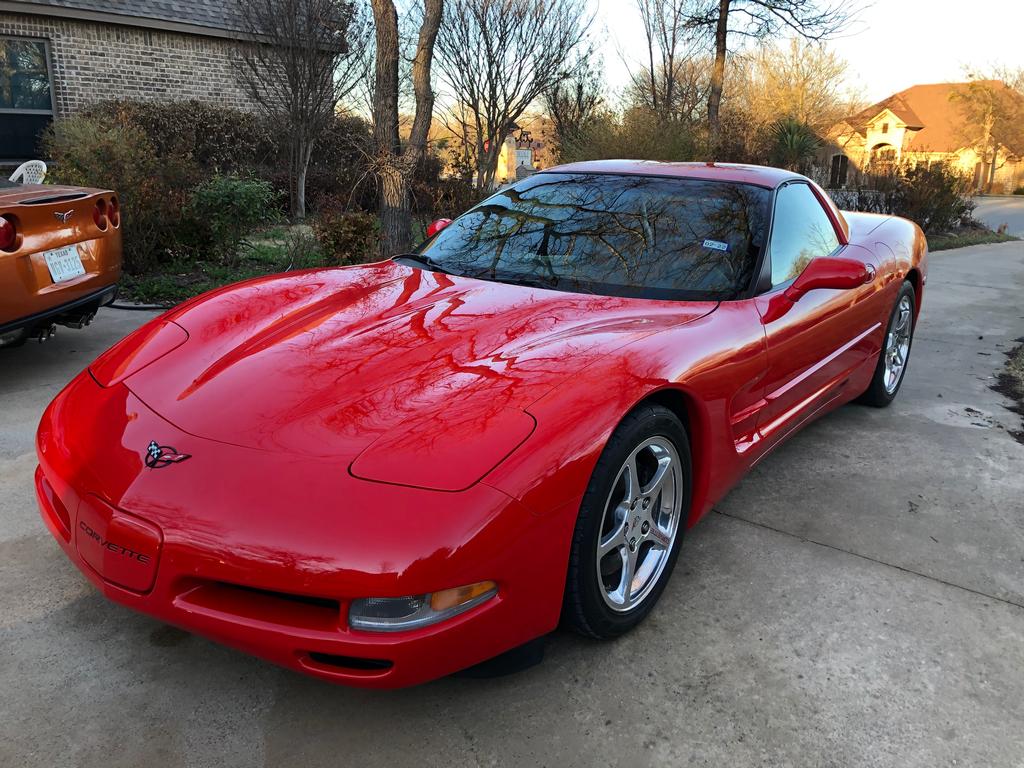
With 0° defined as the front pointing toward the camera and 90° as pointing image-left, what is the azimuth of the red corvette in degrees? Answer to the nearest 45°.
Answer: approximately 45°

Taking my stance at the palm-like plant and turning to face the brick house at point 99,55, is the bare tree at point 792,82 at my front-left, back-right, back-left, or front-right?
back-right

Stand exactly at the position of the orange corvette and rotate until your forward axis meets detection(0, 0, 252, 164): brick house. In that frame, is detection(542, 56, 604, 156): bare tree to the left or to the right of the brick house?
right

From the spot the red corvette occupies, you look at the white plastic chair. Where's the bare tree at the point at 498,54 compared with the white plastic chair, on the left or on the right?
right

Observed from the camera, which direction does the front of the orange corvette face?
facing away from the viewer and to the left of the viewer

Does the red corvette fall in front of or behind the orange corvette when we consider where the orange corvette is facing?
behind

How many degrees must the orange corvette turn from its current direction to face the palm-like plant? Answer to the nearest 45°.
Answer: approximately 90° to its right

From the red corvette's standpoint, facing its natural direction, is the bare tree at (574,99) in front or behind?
behind

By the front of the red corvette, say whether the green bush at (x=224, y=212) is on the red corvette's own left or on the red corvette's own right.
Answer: on the red corvette's own right
